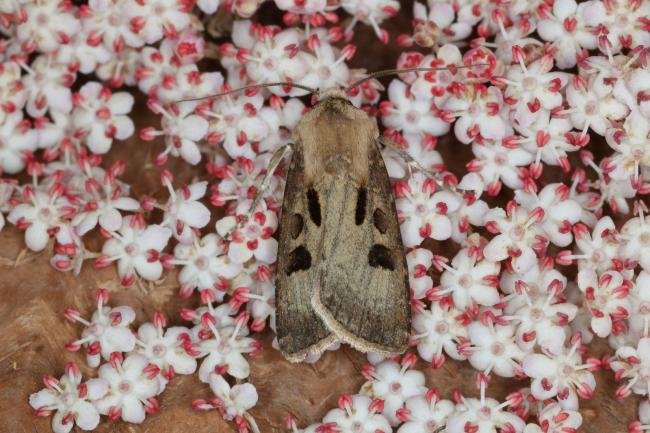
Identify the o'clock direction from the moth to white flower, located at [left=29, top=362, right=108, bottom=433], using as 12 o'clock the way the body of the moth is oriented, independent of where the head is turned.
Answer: The white flower is roughly at 8 o'clock from the moth.

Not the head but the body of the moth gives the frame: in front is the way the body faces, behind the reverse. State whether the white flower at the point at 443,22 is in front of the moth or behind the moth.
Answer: in front

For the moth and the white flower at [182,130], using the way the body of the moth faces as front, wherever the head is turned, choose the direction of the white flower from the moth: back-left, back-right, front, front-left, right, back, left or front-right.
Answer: front-left

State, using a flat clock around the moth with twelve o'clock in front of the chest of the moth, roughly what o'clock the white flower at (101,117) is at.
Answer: The white flower is roughly at 10 o'clock from the moth.

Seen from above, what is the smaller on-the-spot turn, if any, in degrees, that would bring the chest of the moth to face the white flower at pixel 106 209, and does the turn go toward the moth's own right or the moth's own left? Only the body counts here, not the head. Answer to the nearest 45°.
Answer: approximately 90° to the moth's own left

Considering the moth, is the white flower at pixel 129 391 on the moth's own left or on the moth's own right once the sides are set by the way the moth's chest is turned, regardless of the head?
on the moth's own left

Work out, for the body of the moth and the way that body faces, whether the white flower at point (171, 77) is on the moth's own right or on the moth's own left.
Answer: on the moth's own left

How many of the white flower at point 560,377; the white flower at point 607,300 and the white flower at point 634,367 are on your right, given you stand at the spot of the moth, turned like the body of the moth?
3

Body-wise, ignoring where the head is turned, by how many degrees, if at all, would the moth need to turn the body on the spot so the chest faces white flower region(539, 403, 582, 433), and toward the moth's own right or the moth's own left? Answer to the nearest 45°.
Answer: approximately 90° to the moth's own right

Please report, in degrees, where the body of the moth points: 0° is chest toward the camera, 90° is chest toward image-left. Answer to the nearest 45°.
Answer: approximately 180°

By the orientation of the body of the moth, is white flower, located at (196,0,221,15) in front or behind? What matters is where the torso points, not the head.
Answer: in front
